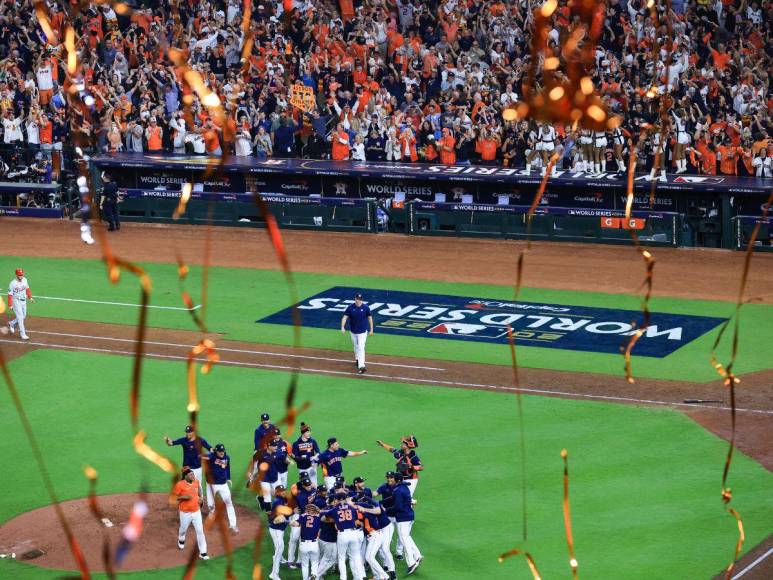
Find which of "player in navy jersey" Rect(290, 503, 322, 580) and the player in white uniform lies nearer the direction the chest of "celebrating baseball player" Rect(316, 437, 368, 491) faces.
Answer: the player in navy jersey

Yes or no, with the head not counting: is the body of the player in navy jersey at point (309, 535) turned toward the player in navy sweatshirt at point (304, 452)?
yes

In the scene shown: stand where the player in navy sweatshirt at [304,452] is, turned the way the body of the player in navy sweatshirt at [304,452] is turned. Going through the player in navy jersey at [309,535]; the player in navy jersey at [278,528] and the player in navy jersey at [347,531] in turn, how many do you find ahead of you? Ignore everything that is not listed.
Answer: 3

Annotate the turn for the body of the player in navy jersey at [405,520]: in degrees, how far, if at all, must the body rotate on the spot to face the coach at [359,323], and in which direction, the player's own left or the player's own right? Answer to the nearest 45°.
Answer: approximately 90° to the player's own right

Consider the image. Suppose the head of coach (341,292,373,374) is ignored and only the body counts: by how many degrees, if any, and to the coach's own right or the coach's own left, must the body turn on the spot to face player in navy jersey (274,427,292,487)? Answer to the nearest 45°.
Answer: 0° — they already face them

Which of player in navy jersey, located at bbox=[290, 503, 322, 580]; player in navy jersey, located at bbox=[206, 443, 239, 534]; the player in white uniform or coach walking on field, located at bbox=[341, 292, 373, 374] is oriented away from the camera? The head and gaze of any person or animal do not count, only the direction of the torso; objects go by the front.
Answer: player in navy jersey, located at bbox=[290, 503, 322, 580]

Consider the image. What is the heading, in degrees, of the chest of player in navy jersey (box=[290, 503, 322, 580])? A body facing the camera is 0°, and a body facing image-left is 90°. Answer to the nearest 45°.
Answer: approximately 180°

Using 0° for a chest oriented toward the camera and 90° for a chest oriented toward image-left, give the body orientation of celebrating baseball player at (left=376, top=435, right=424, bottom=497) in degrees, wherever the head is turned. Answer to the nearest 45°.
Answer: approximately 45°

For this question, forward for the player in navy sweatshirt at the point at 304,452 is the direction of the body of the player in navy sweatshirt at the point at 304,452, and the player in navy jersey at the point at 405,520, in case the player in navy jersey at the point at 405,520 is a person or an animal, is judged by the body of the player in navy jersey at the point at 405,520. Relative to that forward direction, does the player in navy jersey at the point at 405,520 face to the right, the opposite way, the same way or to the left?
to the right

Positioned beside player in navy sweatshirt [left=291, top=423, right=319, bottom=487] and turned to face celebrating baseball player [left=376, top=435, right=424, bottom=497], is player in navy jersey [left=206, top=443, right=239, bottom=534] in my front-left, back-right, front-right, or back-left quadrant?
back-right

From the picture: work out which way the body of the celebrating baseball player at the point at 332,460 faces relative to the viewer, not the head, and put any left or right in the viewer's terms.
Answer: facing the viewer and to the right of the viewer

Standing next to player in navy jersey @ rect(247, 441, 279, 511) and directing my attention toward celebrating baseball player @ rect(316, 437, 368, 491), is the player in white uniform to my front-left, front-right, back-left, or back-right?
back-left

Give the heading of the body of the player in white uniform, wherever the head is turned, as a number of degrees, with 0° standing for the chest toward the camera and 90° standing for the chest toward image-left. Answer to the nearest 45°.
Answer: approximately 315°

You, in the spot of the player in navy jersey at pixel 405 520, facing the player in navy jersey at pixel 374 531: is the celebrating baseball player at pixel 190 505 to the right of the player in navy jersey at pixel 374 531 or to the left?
right

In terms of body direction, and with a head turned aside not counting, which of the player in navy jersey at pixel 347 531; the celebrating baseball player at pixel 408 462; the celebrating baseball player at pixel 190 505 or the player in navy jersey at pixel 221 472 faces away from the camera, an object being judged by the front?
the player in navy jersey at pixel 347 531
